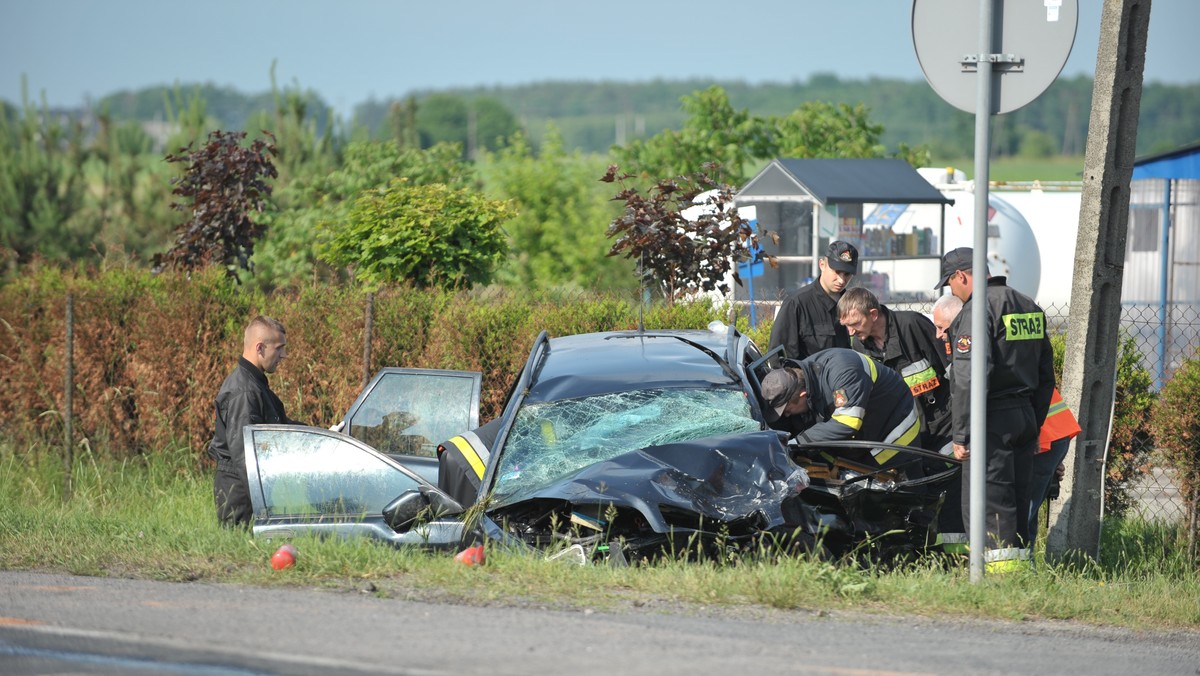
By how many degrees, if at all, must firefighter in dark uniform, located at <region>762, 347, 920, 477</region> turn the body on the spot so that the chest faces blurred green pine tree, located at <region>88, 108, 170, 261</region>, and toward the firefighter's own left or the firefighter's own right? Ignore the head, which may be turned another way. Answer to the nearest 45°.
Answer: approximately 45° to the firefighter's own right

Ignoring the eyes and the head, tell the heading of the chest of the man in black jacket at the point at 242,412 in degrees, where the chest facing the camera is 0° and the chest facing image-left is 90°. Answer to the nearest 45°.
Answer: approximately 270°

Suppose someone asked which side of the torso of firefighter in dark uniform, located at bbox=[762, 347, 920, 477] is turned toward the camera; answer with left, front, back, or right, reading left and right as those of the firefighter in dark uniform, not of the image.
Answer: left

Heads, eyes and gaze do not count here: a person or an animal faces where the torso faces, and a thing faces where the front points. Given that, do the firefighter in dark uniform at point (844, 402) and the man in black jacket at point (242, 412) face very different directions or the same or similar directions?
very different directions

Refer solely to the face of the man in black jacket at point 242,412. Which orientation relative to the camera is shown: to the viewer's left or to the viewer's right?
to the viewer's right
